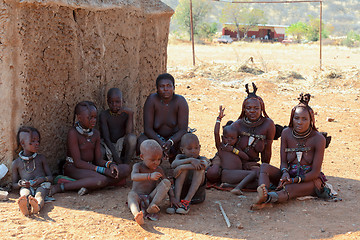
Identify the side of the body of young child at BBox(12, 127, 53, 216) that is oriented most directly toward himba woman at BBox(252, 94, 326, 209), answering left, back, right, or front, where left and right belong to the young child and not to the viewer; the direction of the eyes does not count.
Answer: left

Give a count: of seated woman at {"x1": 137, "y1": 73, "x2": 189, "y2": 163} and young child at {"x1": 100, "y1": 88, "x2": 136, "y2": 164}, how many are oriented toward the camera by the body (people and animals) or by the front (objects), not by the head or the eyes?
2

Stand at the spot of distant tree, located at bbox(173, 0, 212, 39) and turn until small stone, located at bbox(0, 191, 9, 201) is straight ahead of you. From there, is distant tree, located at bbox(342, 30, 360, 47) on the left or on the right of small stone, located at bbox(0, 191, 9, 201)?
left

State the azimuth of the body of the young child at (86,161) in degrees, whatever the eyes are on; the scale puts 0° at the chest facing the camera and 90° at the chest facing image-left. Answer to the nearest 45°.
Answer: approximately 315°

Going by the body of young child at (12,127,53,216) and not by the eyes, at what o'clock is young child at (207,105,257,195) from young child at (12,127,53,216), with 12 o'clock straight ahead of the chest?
young child at (207,105,257,195) is roughly at 9 o'clock from young child at (12,127,53,216).

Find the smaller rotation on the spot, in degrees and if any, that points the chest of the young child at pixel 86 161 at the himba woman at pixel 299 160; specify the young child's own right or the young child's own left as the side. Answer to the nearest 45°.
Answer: approximately 45° to the young child's own left

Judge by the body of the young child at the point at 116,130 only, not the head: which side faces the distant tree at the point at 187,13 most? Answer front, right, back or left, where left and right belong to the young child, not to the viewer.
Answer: back

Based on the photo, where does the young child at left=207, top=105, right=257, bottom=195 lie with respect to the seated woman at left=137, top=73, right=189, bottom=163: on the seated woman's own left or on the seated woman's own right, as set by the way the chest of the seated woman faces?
on the seated woman's own left

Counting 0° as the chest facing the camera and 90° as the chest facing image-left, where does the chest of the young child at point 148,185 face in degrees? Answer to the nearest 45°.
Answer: approximately 315°
